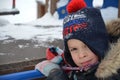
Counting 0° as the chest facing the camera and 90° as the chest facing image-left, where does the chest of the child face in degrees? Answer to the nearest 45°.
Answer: approximately 45°
